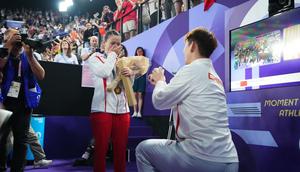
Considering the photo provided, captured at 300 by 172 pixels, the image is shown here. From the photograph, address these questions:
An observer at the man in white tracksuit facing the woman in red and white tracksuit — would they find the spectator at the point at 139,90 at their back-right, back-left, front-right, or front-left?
front-right

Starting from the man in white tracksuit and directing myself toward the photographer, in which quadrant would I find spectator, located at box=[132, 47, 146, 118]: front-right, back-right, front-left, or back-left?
front-right

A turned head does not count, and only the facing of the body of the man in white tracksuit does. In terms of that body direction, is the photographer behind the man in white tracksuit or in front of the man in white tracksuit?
in front

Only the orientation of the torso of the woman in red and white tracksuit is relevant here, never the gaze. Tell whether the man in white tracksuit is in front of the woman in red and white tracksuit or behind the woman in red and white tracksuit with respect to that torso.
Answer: in front

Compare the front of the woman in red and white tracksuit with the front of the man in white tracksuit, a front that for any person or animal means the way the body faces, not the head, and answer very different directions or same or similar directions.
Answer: very different directions

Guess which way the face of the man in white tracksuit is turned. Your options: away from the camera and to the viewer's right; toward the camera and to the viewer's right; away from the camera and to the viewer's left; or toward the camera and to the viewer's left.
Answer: away from the camera and to the viewer's left

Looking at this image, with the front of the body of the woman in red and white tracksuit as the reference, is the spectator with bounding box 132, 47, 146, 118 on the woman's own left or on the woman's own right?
on the woman's own left

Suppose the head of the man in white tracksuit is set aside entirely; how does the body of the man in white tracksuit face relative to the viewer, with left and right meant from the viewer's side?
facing away from the viewer and to the left of the viewer

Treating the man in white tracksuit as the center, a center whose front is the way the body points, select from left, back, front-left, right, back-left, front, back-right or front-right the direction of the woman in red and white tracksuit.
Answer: front

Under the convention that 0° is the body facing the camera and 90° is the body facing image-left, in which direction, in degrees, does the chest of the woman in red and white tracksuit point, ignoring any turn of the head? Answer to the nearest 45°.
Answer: approximately 315°

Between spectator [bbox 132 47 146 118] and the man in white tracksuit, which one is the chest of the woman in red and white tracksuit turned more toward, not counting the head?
the man in white tracksuit
